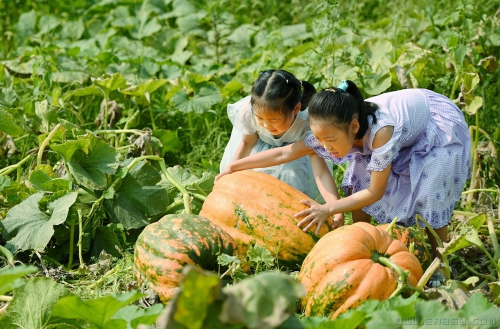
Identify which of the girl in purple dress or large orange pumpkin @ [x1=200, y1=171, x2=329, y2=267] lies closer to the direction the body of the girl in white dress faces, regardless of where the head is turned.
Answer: the large orange pumpkin

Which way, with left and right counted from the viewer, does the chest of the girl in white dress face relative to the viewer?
facing the viewer and to the left of the viewer

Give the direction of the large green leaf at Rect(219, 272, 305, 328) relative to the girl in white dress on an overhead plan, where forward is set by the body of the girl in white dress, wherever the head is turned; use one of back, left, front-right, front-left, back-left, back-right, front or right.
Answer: front-left

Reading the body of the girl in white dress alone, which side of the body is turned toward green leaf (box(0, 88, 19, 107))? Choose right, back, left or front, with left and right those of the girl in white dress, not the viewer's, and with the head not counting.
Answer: right

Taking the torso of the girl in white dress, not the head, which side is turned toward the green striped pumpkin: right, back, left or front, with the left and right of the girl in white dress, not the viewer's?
front

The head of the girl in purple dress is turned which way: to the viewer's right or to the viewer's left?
to the viewer's left

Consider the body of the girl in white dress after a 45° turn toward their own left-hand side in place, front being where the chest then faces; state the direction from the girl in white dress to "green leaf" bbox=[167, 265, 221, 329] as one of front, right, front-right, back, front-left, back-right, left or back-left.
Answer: front

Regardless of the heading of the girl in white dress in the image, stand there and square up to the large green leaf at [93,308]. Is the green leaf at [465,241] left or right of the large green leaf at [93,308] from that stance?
left

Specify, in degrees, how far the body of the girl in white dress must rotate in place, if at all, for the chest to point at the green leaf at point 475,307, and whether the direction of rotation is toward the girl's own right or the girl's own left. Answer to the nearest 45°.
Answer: approximately 45° to the girl's own left

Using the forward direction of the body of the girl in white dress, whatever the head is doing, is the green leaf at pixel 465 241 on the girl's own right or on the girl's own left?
on the girl's own left

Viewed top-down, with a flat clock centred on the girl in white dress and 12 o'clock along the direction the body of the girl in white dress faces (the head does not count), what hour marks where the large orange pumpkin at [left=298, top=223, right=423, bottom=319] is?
The large orange pumpkin is roughly at 10 o'clock from the girl in white dress.

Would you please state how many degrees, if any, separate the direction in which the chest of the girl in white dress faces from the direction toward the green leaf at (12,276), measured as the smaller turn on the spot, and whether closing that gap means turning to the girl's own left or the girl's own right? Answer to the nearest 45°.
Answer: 0° — they already face it
